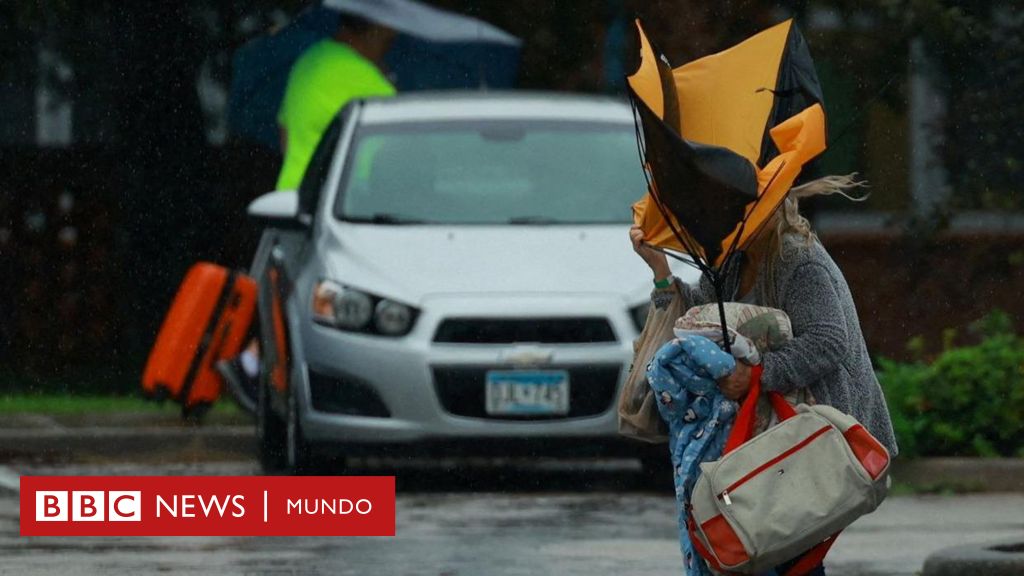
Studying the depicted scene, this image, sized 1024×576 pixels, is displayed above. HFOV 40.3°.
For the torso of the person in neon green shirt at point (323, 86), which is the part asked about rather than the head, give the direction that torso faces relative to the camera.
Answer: to the viewer's right

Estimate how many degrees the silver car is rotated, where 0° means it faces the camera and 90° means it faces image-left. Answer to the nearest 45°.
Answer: approximately 0°

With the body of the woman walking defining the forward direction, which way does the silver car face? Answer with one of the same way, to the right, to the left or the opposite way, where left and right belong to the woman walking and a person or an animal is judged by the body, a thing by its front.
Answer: to the left

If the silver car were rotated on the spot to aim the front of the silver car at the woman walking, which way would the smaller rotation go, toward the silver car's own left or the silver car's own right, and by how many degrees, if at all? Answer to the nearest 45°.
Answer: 0° — it already faces them

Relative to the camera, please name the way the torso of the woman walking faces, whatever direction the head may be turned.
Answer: to the viewer's left

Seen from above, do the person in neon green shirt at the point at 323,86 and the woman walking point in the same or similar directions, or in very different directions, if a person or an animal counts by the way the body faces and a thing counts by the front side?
very different directions
